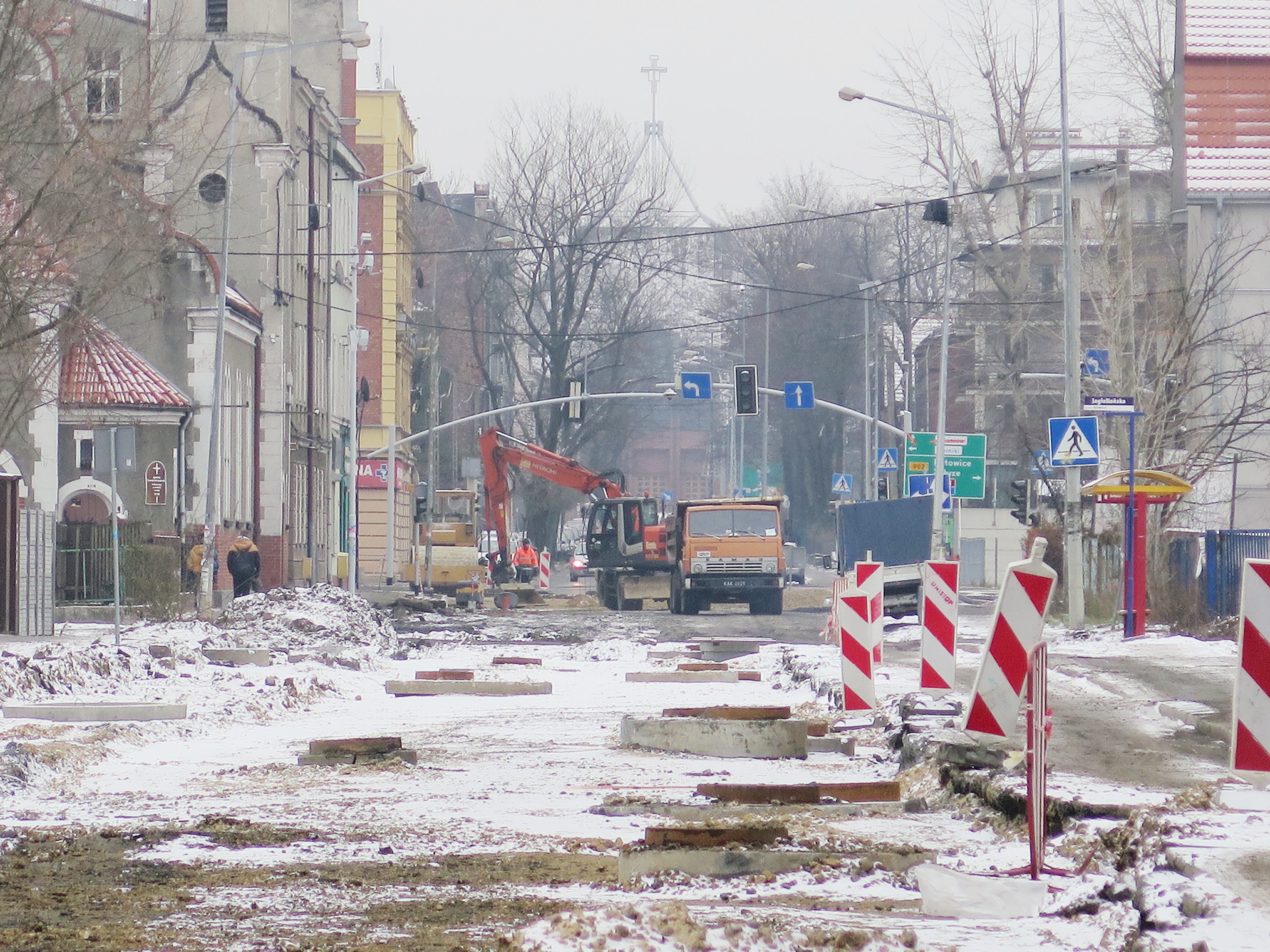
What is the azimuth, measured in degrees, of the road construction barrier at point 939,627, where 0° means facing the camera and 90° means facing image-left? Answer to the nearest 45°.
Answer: approximately 0°

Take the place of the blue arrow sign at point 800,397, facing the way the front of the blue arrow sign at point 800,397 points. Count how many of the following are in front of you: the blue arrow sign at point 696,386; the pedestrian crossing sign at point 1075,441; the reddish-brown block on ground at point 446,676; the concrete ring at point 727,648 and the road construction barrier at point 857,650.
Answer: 4

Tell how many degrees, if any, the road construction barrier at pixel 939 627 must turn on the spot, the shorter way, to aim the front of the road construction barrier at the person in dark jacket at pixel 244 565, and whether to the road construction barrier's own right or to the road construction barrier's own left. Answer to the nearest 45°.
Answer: approximately 135° to the road construction barrier's own right

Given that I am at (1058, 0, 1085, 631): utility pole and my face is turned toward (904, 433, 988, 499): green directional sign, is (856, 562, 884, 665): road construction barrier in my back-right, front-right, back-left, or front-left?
back-left

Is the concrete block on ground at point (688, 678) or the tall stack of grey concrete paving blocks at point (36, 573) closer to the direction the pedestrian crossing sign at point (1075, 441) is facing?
the concrete block on ground

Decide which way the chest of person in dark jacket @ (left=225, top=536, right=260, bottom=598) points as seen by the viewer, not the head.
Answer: away from the camera

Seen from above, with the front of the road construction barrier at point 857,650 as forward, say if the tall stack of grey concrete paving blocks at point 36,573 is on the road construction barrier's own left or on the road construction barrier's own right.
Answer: on the road construction barrier's own right
